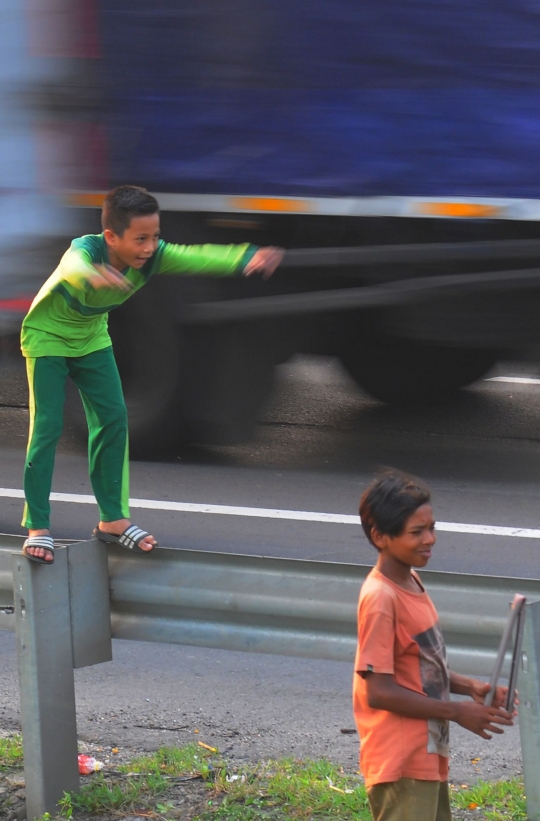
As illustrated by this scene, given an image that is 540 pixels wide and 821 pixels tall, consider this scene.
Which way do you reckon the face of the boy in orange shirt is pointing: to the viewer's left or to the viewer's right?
to the viewer's right

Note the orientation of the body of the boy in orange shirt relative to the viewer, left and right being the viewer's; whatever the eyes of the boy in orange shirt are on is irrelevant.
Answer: facing the viewer and to the right of the viewer

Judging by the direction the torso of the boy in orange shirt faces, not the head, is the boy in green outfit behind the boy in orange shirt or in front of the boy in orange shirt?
behind

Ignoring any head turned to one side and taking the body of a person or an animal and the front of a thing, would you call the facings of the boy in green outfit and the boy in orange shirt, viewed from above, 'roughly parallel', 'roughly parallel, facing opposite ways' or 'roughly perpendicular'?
roughly parallel

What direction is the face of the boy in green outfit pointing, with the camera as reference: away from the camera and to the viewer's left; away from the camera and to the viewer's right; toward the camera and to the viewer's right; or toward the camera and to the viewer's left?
toward the camera and to the viewer's right

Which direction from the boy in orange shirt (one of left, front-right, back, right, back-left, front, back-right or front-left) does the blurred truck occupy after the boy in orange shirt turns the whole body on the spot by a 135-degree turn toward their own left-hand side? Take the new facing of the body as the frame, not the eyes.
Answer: front

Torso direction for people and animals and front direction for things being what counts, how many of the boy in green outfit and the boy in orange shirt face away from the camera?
0

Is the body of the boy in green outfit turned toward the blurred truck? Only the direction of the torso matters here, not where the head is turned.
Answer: no

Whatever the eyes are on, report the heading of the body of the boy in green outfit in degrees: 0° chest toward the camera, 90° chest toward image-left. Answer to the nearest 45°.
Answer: approximately 315°

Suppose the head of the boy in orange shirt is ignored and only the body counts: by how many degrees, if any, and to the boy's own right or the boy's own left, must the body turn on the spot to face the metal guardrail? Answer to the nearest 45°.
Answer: approximately 180°
